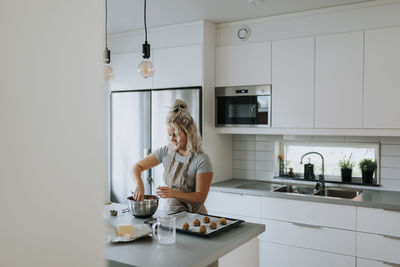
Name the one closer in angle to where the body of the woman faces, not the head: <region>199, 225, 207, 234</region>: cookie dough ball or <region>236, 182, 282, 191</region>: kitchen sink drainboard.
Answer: the cookie dough ball

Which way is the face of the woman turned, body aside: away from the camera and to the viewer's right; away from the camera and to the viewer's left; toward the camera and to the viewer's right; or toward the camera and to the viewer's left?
toward the camera and to the viewer's left

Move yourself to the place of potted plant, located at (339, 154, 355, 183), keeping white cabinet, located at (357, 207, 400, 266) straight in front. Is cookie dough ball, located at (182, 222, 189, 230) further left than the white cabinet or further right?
right

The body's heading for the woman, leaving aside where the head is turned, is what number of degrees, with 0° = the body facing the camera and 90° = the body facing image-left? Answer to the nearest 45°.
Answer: approximately 45°

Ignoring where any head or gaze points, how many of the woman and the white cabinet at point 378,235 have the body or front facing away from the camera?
0

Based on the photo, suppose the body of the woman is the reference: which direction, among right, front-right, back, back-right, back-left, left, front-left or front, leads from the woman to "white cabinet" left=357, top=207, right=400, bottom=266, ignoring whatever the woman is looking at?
back-left

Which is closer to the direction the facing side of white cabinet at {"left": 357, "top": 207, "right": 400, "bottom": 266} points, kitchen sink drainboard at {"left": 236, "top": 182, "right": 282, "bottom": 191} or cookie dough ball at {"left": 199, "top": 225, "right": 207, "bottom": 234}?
the cookie dough ball

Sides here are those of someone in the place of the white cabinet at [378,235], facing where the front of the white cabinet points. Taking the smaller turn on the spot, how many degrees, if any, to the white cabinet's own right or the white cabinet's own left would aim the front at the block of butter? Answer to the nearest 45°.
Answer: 0° — it already faces it

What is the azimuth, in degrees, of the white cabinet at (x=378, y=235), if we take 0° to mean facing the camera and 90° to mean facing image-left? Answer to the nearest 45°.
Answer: approximately 45°

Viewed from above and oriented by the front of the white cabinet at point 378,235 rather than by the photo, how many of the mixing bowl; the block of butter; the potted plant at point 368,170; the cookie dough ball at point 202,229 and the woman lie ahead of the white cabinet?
4
